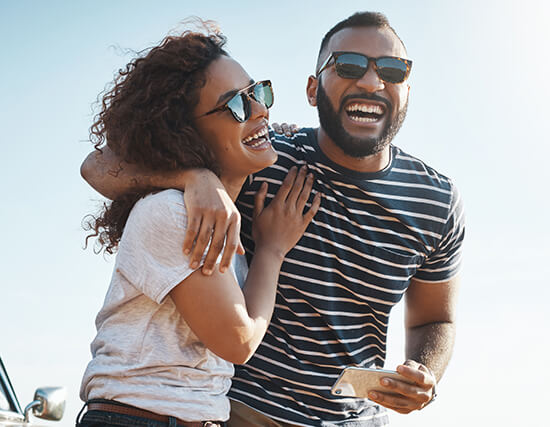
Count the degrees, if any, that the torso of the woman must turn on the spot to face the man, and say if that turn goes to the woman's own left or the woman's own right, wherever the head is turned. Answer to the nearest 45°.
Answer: approximately 45° to the woman's own left

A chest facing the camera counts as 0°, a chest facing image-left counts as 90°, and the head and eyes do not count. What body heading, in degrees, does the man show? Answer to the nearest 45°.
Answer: approximately 0°

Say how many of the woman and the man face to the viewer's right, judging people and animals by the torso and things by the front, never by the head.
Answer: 1

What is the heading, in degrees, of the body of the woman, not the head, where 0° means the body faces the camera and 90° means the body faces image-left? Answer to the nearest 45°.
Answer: approximately 270°

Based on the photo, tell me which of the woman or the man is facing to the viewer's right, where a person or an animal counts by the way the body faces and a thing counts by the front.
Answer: the woman

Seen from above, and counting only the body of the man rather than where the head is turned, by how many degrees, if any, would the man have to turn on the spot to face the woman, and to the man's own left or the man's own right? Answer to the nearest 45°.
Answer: approximately 45° to the man's own right

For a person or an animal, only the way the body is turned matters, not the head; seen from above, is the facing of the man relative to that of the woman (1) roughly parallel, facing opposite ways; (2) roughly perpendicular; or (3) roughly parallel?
roughly perpendicular
